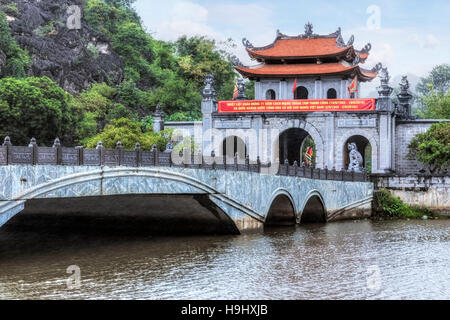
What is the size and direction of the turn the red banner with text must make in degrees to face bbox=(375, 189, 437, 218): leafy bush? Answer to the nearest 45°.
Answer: approximately 45° to its left

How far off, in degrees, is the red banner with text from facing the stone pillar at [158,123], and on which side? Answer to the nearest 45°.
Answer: approximately 90° to its right

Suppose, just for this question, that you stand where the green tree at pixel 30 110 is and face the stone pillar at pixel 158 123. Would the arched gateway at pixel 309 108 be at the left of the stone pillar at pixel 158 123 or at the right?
right

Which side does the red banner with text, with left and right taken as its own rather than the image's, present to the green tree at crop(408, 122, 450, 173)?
left

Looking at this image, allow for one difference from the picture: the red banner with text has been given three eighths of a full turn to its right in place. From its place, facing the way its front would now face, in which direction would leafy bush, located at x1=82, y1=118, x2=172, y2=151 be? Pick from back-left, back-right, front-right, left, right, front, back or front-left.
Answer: left

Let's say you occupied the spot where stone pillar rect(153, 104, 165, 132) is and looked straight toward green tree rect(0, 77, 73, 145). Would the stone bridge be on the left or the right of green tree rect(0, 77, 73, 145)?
left

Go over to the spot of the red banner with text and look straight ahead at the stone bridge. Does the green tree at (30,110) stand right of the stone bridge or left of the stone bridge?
right

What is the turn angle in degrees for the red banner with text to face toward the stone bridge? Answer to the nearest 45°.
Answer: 0° — it already faces it

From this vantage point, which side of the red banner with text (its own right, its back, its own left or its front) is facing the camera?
front

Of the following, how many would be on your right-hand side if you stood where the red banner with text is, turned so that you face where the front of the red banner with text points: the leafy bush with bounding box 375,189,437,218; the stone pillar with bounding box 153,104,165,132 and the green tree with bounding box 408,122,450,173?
1

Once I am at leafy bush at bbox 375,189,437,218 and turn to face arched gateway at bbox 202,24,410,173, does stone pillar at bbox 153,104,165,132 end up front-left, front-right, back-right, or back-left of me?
front-left
